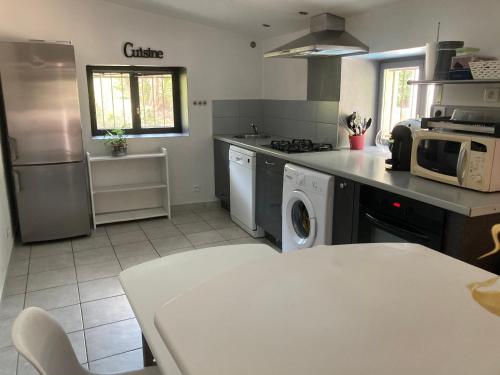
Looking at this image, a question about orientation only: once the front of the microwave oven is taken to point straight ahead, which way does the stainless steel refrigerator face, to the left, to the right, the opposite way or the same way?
to the left

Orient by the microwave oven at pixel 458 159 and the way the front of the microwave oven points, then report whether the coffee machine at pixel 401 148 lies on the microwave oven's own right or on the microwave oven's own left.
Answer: on the microwave oven's own right

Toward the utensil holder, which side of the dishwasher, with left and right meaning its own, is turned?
left

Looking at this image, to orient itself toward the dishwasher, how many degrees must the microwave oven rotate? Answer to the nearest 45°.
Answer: approximately 90° to its right

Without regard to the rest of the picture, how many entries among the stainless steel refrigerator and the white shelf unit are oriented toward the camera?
2

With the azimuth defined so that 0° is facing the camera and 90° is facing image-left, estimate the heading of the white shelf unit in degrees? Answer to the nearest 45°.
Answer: approximately 0°

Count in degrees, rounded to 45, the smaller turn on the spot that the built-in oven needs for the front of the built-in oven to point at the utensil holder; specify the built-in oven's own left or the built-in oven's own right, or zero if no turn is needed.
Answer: approximately 135° to the built-in oven's own right

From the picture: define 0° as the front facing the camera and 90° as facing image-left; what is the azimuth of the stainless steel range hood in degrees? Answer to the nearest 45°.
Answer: approximately 45°

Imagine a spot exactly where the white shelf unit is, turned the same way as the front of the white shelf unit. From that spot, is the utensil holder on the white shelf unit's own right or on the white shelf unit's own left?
on the white shelf unit's own left

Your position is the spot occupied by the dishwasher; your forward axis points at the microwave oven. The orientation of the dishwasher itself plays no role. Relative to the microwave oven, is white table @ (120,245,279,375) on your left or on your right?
right

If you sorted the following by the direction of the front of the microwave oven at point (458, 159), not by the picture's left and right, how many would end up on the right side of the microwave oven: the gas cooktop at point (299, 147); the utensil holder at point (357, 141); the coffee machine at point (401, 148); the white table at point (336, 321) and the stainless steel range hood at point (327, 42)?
4
